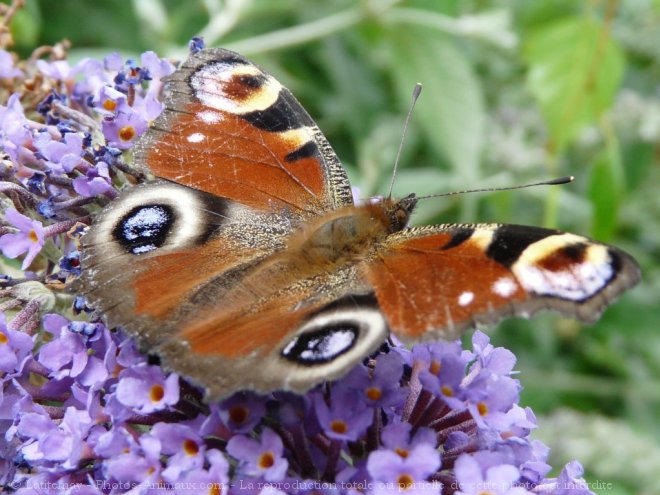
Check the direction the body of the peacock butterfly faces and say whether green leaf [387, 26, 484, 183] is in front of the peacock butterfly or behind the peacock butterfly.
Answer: in front

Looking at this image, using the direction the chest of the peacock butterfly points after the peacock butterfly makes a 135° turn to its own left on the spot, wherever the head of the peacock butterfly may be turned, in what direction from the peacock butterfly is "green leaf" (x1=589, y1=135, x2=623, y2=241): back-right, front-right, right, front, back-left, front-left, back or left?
back-right

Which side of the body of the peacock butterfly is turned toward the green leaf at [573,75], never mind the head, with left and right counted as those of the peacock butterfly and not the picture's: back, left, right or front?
front

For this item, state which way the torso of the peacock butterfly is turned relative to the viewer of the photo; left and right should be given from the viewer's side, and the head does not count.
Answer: facing away from the viewer and to the right of the viewer
